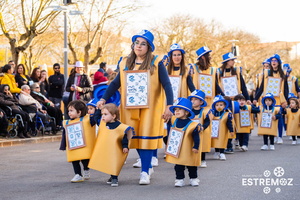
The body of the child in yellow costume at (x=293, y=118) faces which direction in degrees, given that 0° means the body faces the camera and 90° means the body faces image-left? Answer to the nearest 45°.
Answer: approximately 45°

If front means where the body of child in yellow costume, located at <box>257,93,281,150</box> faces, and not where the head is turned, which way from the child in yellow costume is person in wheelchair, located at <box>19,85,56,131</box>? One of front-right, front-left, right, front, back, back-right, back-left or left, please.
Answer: right

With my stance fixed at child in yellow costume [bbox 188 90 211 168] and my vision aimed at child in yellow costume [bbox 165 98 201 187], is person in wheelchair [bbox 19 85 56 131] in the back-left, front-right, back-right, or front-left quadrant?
back-right

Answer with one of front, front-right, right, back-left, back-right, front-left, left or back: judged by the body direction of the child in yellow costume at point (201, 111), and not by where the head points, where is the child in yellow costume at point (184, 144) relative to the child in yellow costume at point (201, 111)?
front-left

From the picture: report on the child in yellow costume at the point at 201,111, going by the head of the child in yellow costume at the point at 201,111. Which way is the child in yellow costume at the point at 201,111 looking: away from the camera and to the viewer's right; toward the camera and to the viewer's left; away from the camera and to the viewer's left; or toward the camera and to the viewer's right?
toward the camera and to the viewer's left

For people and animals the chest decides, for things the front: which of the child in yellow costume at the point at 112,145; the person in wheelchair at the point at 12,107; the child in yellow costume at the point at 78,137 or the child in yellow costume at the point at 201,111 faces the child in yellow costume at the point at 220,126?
the person in wheelchair

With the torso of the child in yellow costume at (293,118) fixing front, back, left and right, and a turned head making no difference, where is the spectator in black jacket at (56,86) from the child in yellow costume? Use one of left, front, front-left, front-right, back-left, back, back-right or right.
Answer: front-right

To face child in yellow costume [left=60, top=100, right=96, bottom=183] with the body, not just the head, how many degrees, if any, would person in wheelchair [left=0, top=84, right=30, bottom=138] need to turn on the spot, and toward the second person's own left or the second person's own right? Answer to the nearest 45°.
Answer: approximately 45° to the second person's own right

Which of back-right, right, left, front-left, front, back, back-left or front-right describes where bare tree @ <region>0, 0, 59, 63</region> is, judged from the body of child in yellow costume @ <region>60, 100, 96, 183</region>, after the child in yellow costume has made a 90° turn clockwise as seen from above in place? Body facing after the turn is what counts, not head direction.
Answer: front-right

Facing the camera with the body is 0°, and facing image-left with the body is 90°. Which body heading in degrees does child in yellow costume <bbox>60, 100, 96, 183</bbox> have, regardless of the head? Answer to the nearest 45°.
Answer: approximately 45°
